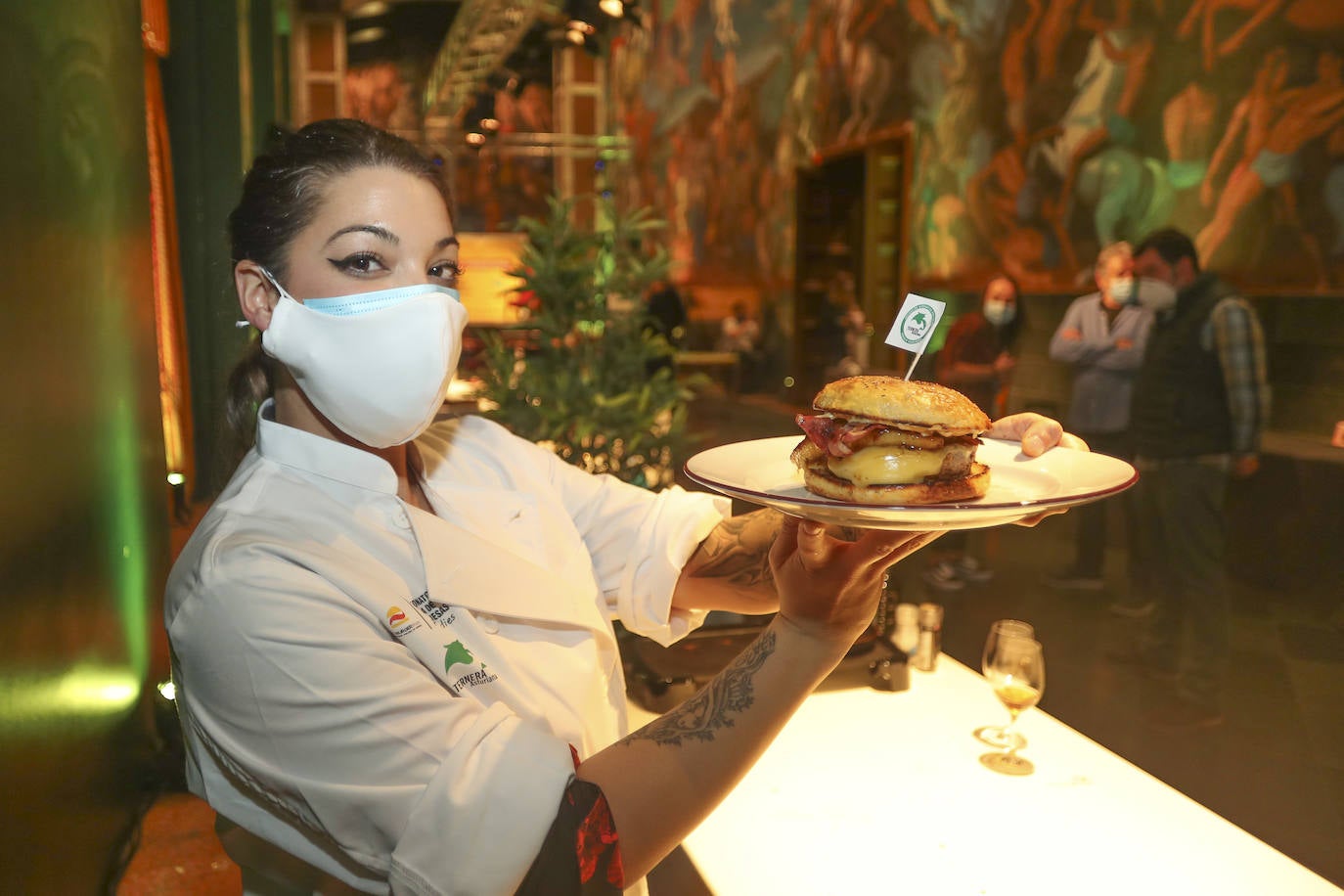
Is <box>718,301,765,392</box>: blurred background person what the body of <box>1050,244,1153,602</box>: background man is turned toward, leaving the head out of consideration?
no

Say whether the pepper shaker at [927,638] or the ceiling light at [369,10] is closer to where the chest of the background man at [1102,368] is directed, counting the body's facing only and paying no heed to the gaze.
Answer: the pepper shaker

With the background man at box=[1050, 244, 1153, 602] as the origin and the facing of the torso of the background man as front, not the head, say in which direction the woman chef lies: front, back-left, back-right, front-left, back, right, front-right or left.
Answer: front

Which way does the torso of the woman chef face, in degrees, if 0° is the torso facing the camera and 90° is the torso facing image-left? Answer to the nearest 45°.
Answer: approximately 315°

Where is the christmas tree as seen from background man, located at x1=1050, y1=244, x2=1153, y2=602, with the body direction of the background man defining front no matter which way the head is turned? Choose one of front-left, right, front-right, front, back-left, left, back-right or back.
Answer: front-right

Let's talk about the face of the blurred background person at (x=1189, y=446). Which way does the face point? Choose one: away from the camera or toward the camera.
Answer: toward the camera

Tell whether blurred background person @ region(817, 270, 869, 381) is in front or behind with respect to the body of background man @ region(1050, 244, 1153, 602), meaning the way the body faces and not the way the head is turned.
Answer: behind

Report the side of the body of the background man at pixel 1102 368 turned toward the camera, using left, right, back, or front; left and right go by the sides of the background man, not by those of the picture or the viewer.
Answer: front

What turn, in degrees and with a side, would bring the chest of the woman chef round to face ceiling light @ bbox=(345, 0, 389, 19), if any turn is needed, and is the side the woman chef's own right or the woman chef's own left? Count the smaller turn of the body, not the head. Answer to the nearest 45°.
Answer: approximately 135° to the woman chef's own left

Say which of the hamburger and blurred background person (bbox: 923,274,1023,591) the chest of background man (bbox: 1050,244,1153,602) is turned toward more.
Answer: the hamburger

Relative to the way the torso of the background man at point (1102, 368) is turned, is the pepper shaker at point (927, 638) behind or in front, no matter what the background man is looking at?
in front

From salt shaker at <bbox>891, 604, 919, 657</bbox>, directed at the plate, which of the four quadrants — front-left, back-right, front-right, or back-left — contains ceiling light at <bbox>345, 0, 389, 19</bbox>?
back-right

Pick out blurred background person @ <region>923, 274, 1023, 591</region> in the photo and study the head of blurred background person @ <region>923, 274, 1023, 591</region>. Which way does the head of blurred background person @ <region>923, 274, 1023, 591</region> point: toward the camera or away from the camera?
toward the camera

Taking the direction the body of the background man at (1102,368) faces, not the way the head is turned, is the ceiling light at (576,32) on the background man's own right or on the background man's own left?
on the background man's own right

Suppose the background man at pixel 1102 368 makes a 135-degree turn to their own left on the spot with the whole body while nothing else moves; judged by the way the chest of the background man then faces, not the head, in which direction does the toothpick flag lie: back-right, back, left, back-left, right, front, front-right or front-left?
back-right

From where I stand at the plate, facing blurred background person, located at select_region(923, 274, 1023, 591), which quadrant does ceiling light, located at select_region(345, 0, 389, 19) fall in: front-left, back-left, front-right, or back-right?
front-left

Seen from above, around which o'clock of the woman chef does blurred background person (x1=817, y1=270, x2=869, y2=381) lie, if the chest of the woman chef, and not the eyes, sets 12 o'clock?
The blurred background person is roughly at 8 o'clock from the woman chef.

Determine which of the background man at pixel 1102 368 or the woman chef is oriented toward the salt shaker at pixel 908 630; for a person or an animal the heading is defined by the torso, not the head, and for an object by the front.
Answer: the background man
